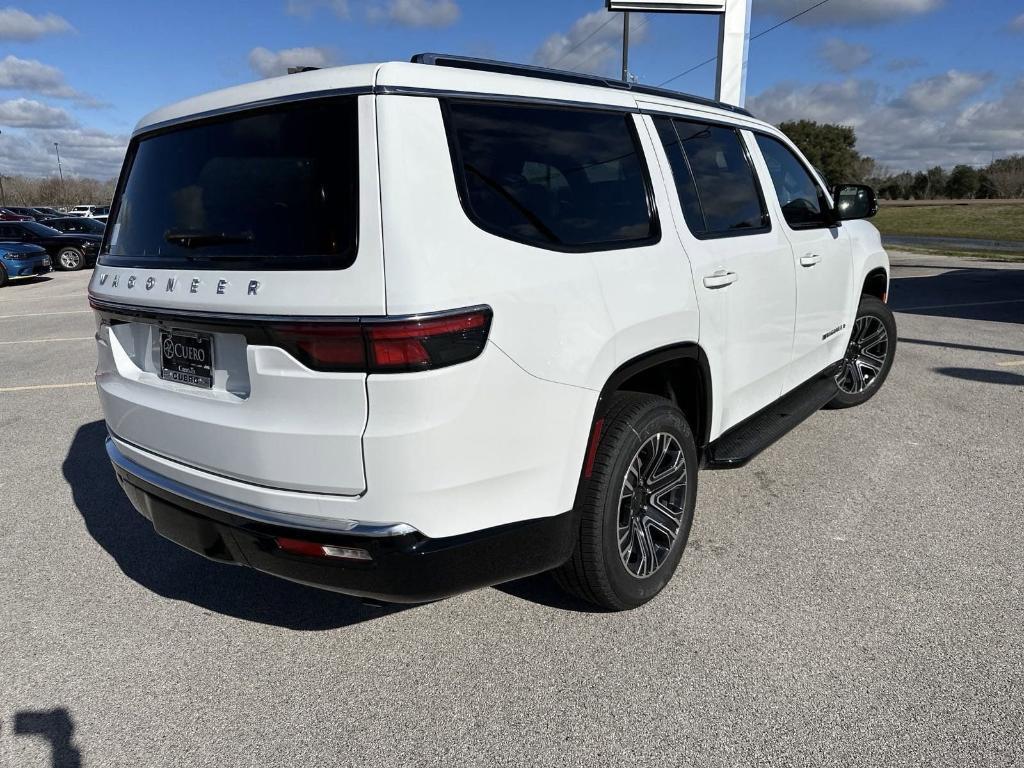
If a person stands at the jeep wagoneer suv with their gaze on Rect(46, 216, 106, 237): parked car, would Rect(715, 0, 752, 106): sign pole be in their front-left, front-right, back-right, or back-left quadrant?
front-right

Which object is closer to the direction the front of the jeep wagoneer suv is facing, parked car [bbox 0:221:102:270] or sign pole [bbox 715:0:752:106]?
the sign pole

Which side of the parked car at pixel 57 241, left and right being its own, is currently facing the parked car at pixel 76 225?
left

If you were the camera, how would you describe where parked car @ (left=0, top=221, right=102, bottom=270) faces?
facing to the right of the viewer

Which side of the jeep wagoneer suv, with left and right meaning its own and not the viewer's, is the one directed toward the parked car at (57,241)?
left

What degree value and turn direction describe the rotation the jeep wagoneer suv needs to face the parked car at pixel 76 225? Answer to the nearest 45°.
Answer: approximately 90° to its left

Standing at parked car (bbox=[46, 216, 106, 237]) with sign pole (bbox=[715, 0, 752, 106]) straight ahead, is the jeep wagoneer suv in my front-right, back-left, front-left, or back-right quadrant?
front-right

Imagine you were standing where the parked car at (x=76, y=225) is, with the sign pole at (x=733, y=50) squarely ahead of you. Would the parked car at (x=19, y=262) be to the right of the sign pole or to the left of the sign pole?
right

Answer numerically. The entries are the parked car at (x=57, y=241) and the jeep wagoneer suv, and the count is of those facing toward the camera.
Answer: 0

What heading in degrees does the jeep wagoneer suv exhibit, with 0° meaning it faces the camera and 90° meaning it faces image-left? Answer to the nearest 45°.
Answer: approximately 225°

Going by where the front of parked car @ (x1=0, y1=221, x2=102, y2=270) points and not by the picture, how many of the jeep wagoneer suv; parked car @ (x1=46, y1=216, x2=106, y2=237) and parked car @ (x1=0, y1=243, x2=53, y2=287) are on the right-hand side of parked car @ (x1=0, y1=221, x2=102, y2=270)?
2
